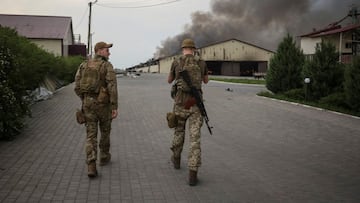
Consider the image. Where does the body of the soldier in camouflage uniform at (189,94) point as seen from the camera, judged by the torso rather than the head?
away from the camera

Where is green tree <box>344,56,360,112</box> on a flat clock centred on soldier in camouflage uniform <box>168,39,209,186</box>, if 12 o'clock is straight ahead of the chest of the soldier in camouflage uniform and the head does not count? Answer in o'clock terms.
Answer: The green tree is roughly at 1 o'clock from the soldier in camouflage uniform.

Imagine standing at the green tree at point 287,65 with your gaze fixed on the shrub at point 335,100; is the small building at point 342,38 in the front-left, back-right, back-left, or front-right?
back-left

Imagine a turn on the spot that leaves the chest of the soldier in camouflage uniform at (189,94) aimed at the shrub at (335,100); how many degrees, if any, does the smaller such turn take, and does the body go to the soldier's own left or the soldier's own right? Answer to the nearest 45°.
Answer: approximately 45° to the soldier's own right

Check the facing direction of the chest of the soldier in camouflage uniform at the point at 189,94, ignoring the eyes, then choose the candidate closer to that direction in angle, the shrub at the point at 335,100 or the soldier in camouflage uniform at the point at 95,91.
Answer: the shrub

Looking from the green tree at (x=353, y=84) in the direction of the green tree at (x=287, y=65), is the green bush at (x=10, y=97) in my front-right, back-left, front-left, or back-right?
back-left

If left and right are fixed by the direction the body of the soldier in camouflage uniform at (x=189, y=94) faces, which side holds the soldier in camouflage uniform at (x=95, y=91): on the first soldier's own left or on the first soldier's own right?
on the first soldier's own left

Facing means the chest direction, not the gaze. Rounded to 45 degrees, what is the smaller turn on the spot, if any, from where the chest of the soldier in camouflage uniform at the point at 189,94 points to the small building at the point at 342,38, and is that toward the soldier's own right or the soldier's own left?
0° — they already face it
